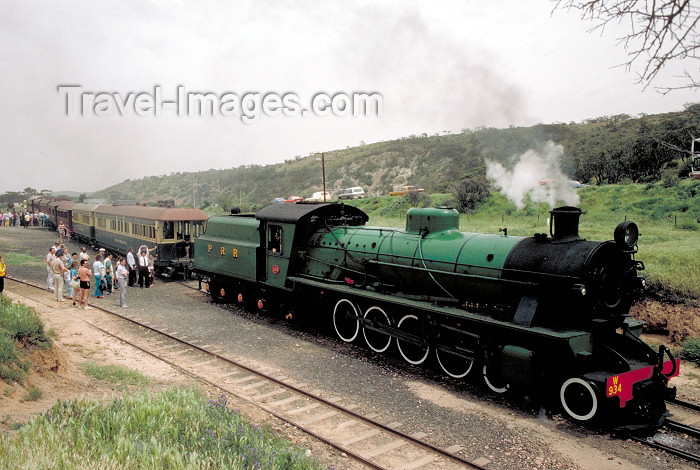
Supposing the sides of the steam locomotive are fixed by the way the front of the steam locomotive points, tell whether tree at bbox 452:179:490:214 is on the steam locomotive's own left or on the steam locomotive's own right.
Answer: on the steam locomotive's own left

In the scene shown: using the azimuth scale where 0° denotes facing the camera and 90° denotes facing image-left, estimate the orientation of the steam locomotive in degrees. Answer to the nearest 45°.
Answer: approximately 315°

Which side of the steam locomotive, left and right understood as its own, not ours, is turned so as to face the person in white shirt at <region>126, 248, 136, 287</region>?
back

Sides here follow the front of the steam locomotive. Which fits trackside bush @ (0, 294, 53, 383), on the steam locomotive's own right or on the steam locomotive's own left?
on the steam locomotive's own right

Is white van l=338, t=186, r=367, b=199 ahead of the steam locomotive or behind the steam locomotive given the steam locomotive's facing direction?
behind

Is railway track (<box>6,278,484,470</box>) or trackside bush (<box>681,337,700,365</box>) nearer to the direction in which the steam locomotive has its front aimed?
the trackside bush

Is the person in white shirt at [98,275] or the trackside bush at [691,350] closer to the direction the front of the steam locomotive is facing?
the trackside bush

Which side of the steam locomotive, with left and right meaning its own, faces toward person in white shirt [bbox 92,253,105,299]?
back

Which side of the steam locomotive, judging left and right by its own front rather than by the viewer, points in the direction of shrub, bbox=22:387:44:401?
right

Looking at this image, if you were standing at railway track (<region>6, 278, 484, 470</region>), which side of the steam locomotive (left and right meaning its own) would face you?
right
